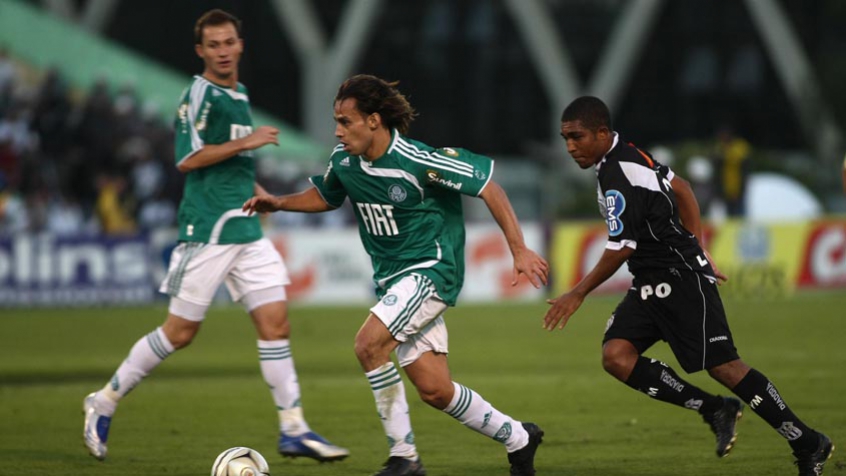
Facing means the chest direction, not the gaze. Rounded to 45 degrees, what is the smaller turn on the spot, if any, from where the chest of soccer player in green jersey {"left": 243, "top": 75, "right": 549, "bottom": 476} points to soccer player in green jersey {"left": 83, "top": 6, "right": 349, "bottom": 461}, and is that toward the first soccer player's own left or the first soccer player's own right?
approximately 90° to the first soccer player's own right

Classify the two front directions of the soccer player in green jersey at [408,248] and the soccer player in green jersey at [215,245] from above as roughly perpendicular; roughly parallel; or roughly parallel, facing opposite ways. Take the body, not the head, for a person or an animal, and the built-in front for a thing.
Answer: roughly perpendicular

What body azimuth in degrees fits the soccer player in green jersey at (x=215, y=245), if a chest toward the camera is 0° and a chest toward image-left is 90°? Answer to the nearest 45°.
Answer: approximately 315°

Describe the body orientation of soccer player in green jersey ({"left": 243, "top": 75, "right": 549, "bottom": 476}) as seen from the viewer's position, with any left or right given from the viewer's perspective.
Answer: facing the viewer and to the left of the viewer

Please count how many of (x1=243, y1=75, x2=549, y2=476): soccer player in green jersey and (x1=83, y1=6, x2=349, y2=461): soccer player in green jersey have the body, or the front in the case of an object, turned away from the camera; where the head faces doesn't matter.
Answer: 0

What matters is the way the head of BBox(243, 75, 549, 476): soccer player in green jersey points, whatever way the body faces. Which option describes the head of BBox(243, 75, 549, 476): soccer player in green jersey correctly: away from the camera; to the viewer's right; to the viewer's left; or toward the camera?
to the viewer's left

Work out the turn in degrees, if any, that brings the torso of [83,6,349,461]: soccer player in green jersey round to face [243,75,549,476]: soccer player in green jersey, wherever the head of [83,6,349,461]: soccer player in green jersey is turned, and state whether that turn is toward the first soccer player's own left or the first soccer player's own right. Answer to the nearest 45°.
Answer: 0° — they already face them

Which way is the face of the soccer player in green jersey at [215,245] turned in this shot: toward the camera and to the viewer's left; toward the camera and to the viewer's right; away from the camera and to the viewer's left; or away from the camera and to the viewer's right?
toward the camera and to the viewer's right

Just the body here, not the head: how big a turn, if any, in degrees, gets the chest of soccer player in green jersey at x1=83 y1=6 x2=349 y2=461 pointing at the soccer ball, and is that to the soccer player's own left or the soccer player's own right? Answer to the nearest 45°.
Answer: approximately 45° to the soccer player's own right
